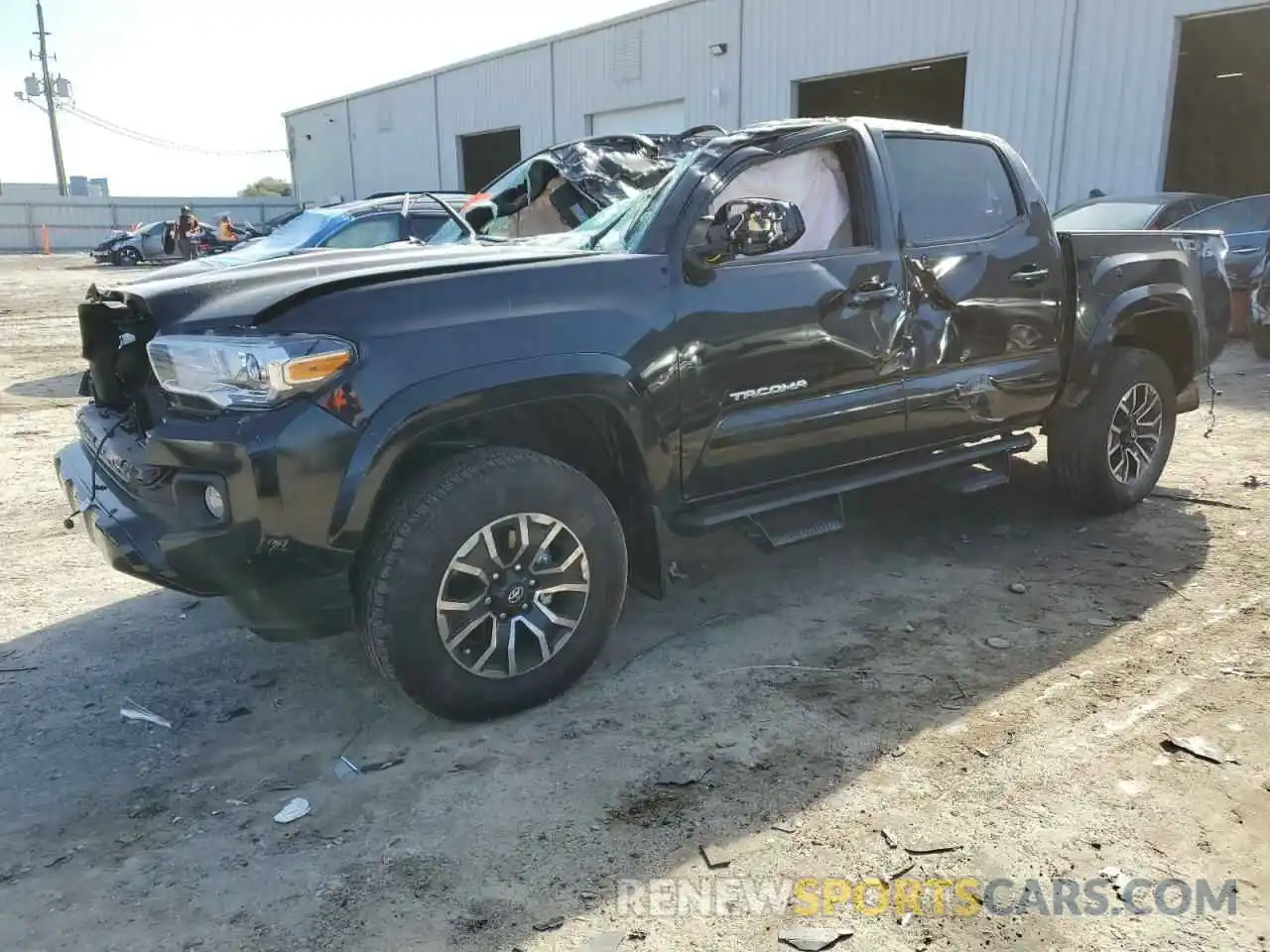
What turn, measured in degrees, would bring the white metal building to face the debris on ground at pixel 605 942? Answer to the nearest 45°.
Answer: approximately 45° to its left

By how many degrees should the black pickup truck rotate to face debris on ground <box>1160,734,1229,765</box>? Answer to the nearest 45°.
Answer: approximately 135° to its left

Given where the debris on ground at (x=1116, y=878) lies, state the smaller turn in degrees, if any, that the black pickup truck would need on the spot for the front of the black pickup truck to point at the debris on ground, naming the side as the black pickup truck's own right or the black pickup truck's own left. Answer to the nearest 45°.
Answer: approximately 90° to the black pickup truck's own left

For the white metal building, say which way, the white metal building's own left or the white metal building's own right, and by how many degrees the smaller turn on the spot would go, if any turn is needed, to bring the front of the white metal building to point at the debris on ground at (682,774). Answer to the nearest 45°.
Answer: approximately 45° to the white metal building's own left

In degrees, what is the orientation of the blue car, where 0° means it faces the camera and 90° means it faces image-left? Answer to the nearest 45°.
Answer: approximately 45°

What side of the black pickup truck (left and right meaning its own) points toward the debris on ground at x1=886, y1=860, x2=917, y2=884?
left

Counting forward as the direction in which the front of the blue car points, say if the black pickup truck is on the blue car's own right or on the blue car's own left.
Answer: on the blue car's own left
